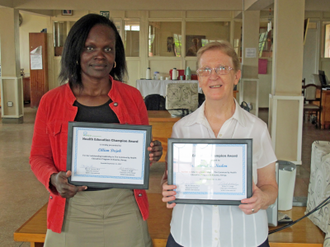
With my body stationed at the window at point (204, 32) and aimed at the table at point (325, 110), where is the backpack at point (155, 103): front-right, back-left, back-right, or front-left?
front-right

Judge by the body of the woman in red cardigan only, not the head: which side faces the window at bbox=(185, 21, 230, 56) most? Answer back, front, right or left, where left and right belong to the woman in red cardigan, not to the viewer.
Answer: back

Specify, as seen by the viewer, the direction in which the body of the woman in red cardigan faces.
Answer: toward the camera

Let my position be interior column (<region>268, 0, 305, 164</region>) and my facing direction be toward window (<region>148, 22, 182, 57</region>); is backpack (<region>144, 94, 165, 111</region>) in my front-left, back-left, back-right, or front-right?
front-left

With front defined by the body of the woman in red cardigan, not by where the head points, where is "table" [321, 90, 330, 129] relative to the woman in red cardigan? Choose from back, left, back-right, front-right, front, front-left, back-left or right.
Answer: back-left

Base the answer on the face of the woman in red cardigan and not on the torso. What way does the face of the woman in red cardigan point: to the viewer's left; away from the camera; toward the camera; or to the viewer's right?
toward the camera

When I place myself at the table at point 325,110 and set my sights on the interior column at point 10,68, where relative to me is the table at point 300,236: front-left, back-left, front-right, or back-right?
front-left

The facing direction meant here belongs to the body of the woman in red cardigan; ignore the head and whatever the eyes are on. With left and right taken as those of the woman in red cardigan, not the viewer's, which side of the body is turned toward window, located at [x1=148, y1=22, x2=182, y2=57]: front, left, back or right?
back

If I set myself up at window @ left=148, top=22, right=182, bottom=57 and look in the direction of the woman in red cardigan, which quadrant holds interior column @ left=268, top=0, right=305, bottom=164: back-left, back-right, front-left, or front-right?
front-left

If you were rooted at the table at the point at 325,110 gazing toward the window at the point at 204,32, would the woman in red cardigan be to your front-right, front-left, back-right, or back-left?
back-left

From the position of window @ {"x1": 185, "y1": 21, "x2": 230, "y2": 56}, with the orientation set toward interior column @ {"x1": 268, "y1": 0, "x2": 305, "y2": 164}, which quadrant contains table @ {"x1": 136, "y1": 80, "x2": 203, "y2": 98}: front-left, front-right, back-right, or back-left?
front-right

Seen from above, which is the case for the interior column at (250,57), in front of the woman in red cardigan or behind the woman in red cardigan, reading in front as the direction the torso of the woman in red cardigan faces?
behind

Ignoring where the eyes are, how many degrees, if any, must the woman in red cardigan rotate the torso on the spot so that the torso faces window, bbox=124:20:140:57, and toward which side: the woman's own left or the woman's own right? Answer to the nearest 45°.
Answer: approximately 180°

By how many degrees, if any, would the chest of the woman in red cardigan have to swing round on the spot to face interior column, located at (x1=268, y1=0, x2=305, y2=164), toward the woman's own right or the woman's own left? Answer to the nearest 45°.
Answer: approximately 135° to the woman's own left

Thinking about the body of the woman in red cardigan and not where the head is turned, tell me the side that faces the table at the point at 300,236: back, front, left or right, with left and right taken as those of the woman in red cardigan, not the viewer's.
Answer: left

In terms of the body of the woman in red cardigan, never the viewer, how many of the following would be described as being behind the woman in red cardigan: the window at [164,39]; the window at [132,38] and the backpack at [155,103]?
3
